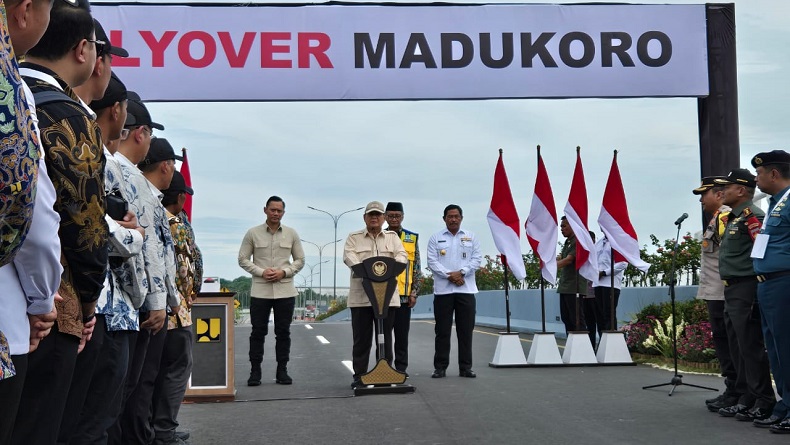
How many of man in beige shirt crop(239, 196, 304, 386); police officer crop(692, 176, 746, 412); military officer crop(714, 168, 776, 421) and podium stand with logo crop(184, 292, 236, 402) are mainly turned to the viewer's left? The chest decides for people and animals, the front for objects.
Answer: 2

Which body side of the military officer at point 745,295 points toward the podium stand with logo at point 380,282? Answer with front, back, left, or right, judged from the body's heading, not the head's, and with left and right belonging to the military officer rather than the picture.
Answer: front

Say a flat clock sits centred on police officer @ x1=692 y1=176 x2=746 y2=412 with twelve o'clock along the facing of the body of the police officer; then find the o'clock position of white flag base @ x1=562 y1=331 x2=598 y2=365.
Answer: The white flag base is roughly at 2 o'clock from the police officer.

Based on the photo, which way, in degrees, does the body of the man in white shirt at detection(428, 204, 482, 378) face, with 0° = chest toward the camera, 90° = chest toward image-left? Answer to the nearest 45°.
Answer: approximately 0°

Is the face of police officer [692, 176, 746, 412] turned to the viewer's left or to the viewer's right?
to the viewer's left

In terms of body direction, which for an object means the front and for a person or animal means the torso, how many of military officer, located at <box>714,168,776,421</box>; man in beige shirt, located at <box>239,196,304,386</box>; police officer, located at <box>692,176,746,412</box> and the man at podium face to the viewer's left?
2

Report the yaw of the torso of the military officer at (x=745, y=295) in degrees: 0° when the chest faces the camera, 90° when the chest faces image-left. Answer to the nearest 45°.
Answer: approximately 90°

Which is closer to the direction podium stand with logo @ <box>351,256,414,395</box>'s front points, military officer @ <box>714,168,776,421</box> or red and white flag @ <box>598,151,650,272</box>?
the military officer

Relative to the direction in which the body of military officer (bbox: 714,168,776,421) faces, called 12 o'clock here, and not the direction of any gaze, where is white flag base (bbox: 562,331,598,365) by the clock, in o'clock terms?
The white flag base is roughly at 2 o'clock from the military officer.

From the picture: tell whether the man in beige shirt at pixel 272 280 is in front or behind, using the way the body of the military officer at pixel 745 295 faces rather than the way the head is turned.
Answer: in front

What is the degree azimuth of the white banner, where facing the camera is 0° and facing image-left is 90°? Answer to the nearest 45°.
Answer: approximately 0°
